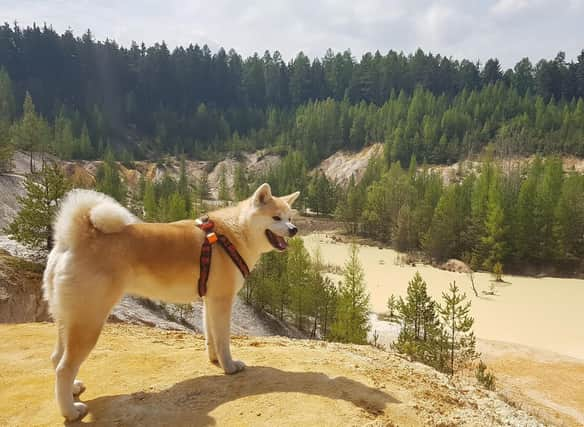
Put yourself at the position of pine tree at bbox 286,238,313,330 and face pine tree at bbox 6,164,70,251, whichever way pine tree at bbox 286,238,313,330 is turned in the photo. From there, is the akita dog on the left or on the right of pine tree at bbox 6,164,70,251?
left

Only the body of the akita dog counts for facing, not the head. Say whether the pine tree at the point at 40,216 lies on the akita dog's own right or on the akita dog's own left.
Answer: on the akita dog's own left

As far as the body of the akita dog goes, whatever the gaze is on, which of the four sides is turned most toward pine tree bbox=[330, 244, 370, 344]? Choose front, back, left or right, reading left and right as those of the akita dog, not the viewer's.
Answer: left

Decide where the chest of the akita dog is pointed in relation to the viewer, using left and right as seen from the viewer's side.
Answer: facing away from the viewer and to the right of the viewer

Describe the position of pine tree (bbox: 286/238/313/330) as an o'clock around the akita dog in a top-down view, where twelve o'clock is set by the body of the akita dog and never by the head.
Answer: The pine tree is roughly at 11 o'clock from the akita dog.
